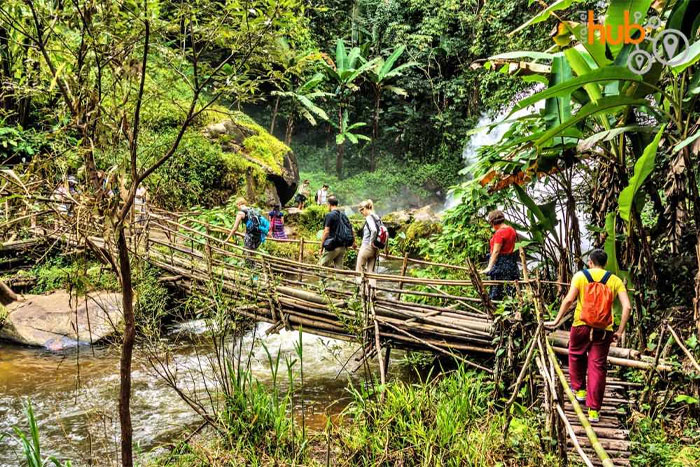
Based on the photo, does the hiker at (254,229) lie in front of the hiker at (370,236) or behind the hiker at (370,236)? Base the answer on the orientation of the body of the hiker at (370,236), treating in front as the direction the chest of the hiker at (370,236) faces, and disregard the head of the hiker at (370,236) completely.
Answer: in front

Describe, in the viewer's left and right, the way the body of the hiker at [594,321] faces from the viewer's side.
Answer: facing away from the viewer

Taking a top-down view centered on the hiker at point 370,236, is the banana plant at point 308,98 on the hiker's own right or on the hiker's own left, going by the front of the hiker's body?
on the hiker's own right

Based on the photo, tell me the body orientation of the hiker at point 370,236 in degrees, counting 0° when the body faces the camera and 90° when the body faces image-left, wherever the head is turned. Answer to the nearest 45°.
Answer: approximately 90°

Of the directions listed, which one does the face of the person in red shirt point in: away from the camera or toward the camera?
away from the camera

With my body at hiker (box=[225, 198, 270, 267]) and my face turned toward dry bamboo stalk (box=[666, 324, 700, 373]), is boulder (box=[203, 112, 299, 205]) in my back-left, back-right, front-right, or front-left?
back-left

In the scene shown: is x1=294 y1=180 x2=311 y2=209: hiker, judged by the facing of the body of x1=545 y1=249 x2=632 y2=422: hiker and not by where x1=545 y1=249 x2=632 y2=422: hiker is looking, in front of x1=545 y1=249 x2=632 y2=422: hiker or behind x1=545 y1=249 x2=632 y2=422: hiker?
in front
